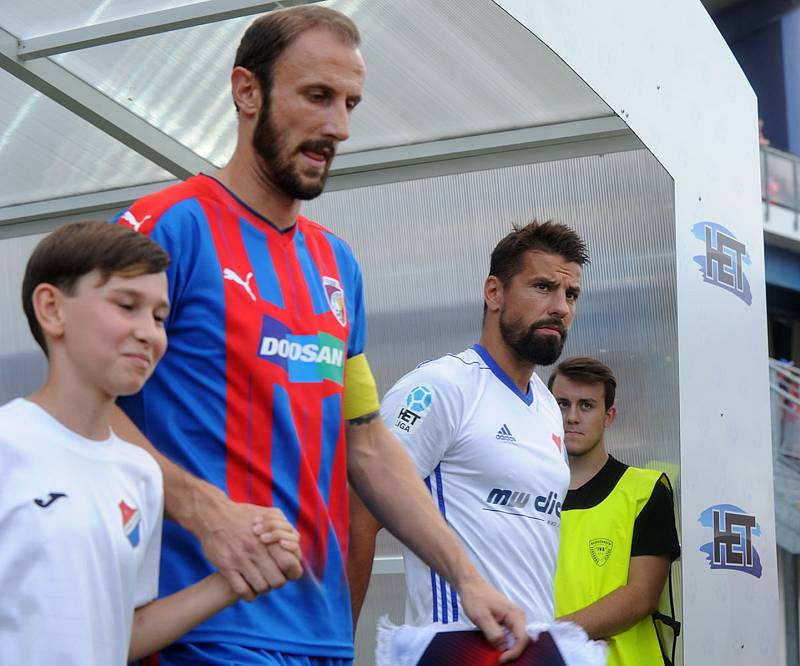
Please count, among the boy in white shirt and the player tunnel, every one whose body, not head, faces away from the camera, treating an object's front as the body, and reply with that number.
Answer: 0

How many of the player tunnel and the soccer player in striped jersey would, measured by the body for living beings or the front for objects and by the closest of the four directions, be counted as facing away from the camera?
0

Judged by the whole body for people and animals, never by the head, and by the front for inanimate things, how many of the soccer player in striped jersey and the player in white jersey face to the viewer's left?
0

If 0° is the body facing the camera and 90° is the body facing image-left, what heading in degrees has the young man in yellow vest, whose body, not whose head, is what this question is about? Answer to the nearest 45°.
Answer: approximately 45°

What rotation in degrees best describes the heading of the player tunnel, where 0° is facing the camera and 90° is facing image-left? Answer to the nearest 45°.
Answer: approximately 315°
